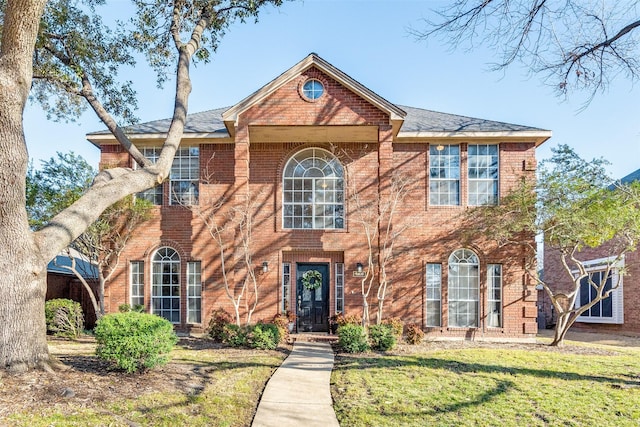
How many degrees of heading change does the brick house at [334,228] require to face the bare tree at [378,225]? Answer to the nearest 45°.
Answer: approximately 45° to its left

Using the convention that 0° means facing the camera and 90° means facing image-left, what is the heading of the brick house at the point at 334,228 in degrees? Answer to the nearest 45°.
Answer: approximately 0°

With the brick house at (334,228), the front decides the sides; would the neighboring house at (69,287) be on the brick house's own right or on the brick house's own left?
on the brick house's own right

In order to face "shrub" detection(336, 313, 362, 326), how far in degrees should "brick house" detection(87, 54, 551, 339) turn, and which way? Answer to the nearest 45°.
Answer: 0° — it already faces it

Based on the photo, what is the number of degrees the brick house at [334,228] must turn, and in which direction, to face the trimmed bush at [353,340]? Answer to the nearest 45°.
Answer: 0° — it already faces it
